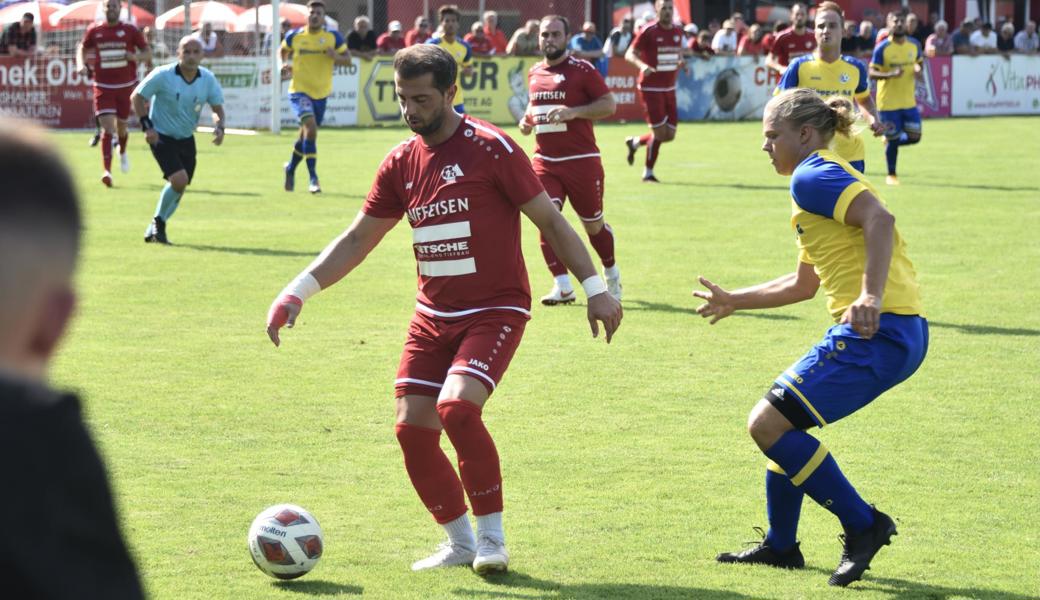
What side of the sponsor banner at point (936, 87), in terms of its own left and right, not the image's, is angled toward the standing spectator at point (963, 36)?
back

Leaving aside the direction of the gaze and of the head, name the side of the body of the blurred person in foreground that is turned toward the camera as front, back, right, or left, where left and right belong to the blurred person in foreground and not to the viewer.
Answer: back

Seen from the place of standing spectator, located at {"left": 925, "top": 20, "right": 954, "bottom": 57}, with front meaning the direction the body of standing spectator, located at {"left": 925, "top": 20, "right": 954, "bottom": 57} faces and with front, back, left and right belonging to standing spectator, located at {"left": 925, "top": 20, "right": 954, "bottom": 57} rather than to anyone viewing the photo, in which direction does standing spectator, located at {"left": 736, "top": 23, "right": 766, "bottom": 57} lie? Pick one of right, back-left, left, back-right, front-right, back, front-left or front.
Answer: front-right

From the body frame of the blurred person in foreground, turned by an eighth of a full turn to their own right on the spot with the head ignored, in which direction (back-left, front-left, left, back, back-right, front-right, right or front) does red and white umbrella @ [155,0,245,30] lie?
front-left

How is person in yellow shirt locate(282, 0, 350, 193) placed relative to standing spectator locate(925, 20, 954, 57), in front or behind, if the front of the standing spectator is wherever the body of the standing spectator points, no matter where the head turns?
in front

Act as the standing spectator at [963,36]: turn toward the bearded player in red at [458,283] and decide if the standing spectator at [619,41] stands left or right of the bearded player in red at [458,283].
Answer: right

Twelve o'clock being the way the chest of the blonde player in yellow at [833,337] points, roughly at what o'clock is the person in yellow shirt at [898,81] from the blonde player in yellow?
The person in yellow shirt is roughly at 3 o'clock from the blonde player in yellow.

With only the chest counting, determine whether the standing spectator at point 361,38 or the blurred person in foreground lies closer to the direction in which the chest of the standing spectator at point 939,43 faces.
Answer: the blurred person in foreground

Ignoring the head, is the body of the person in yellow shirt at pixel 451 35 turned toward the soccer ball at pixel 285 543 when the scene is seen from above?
yes

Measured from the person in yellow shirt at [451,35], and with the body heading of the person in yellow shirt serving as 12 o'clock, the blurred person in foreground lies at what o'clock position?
The blurred person in foreground is roughly at 12 o'clock from the person in yellow shirt.
